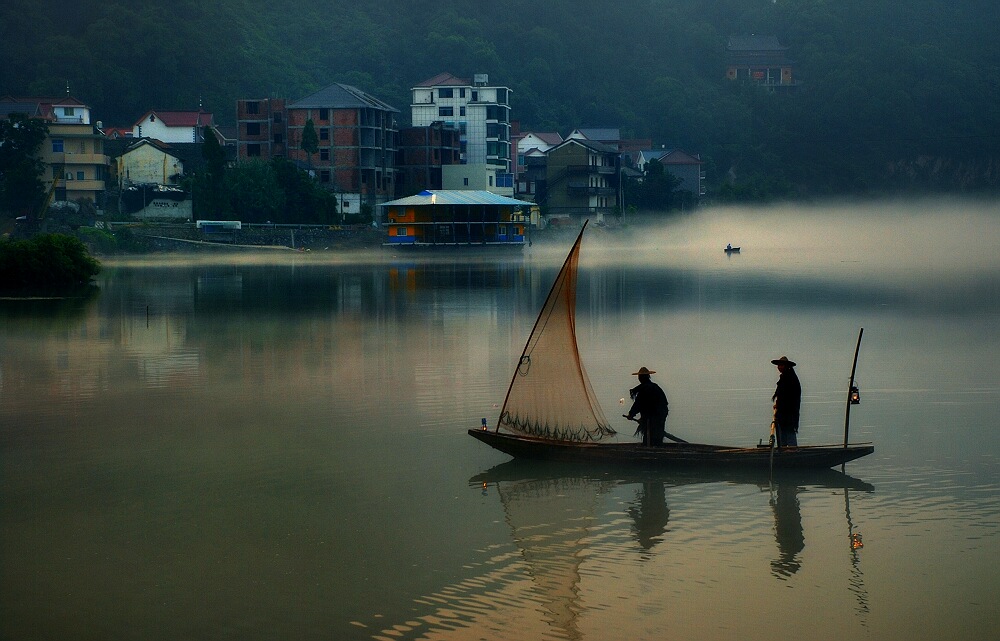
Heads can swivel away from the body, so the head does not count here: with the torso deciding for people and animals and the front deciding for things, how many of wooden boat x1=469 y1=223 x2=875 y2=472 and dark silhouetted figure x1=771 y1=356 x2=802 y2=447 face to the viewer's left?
2

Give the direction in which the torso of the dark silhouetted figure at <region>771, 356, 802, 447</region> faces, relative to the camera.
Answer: to the viewer's left

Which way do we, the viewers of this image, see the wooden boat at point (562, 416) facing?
facing to the left of the viewer

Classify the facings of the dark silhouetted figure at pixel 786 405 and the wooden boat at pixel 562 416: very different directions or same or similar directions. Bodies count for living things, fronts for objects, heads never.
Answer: same or similar directions

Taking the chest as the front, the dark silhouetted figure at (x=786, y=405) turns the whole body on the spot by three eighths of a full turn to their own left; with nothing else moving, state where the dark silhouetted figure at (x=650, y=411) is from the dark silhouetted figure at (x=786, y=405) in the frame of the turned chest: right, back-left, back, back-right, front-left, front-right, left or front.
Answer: back-right
